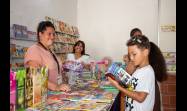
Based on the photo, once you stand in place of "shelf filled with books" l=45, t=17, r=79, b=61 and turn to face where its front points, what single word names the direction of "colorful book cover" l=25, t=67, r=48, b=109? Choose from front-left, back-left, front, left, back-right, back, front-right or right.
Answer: front-right

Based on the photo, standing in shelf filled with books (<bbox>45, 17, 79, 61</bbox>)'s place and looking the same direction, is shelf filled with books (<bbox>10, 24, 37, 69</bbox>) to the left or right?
on its right

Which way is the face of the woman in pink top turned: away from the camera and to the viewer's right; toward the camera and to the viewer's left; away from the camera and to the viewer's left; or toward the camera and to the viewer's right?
toward the camera and to the viewer's right

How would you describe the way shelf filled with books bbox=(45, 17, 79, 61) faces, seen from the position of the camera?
facing the viewer and to the right of the viewer

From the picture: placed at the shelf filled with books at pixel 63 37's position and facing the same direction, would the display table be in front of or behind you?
in front

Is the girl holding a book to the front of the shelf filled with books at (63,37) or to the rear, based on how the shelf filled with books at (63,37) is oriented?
to the front

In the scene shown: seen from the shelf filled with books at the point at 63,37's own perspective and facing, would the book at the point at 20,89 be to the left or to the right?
on its right

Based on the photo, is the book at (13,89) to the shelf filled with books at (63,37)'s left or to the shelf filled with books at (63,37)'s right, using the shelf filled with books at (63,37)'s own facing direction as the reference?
on its right
